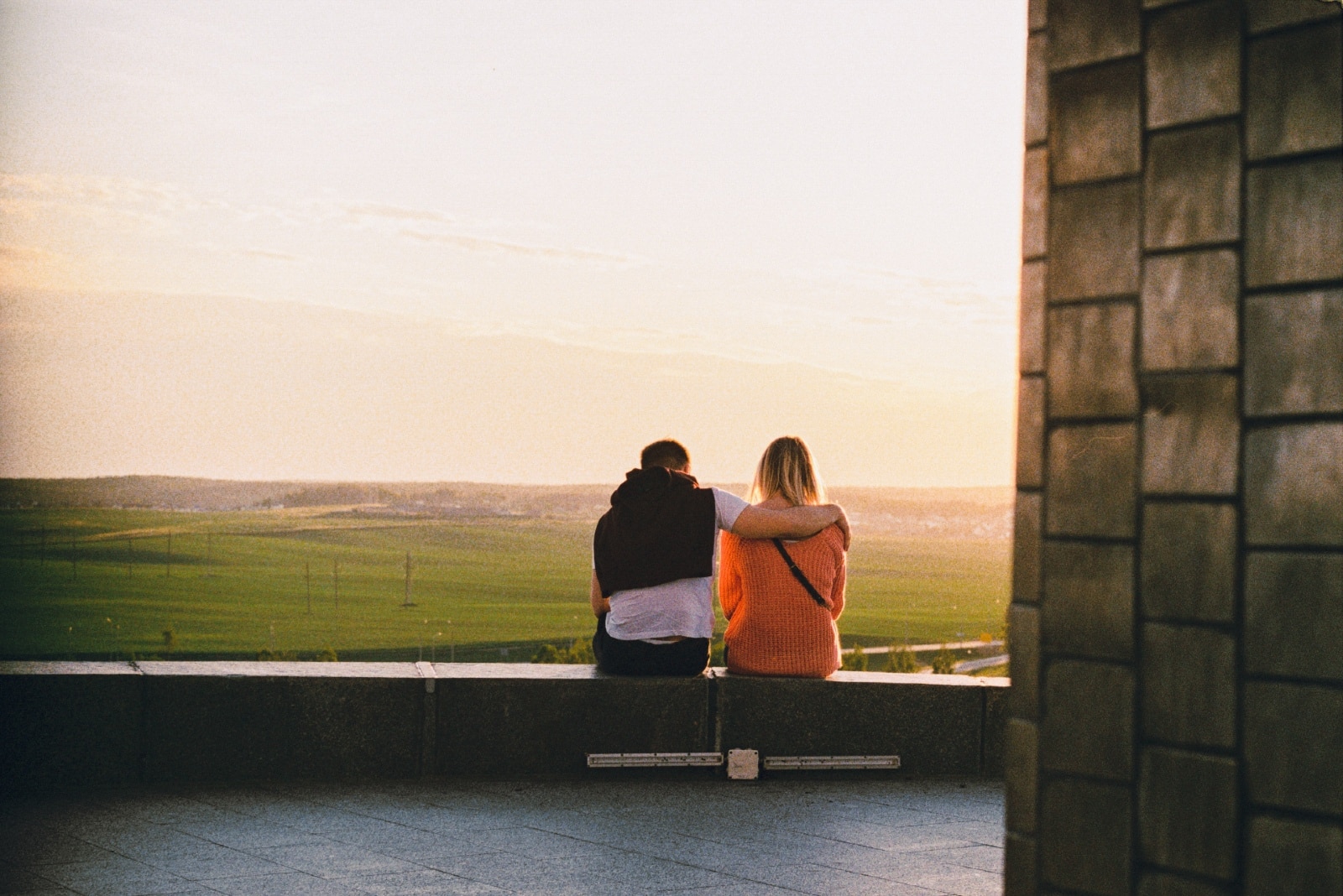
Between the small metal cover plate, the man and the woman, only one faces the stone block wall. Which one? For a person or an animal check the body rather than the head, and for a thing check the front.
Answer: the small metal cover plate

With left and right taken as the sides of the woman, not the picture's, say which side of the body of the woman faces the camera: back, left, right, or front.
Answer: back

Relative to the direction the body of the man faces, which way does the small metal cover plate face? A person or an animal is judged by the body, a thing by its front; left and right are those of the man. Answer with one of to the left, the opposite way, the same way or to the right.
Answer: the opposite way

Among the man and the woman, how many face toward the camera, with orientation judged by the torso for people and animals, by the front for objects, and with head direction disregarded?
0

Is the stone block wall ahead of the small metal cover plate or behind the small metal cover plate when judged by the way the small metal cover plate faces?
ahead

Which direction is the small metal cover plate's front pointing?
toward the camera

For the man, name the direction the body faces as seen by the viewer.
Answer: away from the camera

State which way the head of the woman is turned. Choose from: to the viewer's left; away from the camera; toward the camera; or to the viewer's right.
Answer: away from the camera
